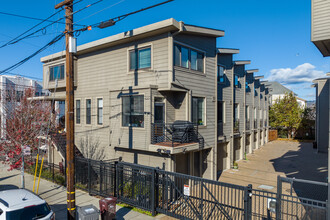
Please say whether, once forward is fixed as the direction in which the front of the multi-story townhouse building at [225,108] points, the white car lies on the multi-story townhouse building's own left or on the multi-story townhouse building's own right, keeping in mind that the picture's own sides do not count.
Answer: on the multi-story townhouse building's own right

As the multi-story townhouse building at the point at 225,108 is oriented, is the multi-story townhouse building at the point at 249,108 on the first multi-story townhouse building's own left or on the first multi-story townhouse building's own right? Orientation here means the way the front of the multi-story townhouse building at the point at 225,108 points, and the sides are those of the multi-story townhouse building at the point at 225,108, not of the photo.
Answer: on the first multi-story townhouse building's own left

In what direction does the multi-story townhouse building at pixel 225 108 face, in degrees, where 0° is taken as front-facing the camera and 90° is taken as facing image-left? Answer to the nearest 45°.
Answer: approximately 315°

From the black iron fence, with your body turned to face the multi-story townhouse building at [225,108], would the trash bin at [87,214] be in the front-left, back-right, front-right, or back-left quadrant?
back-left

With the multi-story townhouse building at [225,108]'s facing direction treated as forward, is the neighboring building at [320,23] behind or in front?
in front

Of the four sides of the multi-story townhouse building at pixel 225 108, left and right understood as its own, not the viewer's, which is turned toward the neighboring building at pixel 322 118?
left

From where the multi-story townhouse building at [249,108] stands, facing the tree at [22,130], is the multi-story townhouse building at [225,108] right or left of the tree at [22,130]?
left
